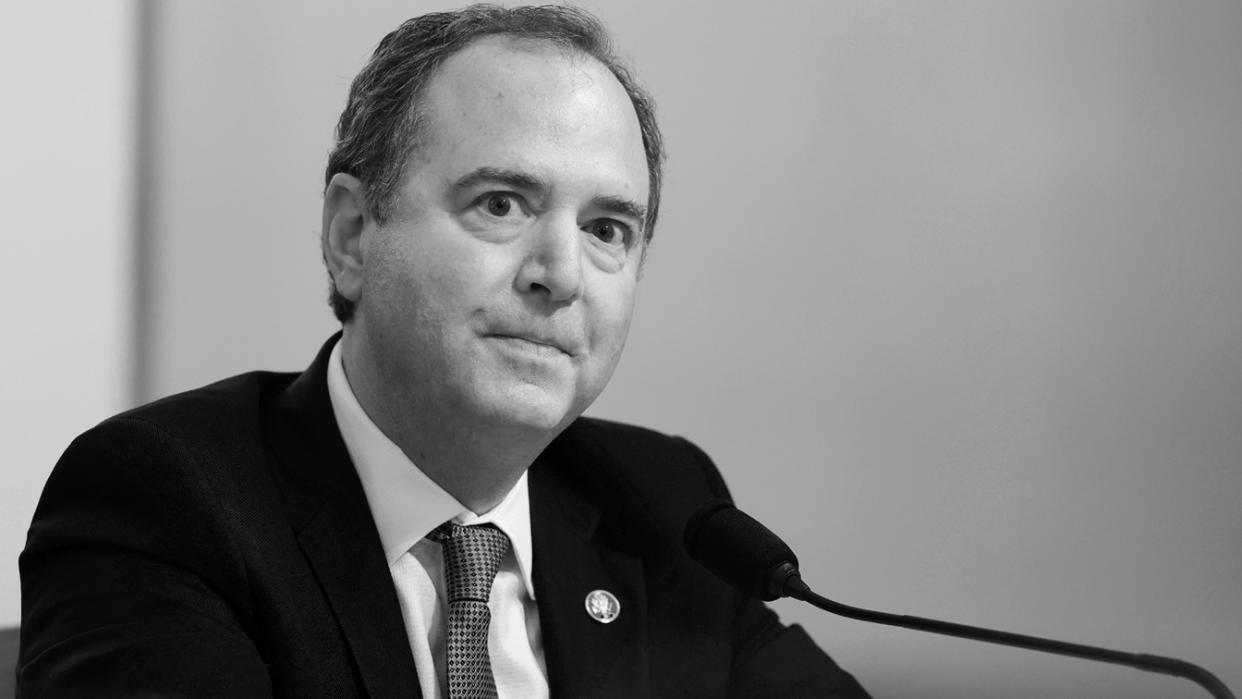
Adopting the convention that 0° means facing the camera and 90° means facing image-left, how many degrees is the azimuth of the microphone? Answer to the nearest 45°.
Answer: approximately 90°

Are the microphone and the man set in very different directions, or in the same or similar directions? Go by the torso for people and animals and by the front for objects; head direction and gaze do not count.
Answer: very different directions

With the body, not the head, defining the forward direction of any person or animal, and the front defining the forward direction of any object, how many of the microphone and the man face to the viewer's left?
1

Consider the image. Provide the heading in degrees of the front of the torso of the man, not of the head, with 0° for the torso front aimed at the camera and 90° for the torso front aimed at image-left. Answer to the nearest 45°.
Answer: approximately 315°

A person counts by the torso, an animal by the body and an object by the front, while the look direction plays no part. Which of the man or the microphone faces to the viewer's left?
the microphone
